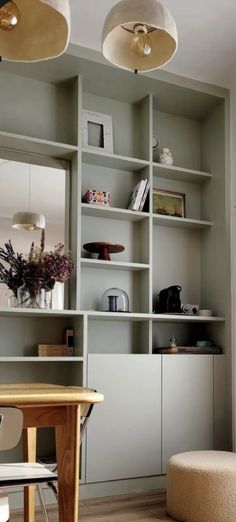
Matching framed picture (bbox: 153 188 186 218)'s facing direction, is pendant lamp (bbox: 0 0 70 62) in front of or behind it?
in front

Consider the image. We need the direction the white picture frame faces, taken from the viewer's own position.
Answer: facing the viewer and to the left of the viewer

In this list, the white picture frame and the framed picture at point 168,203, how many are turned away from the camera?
0
